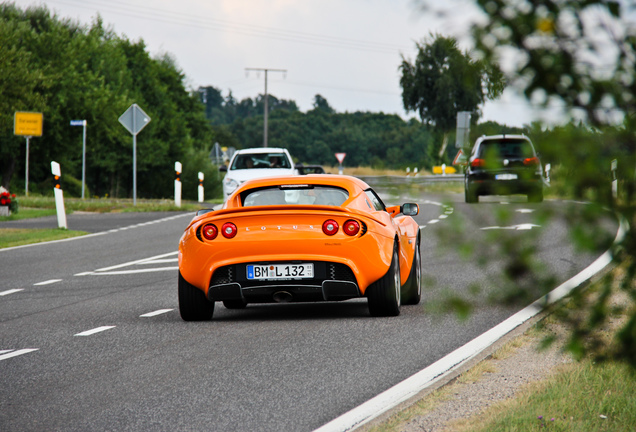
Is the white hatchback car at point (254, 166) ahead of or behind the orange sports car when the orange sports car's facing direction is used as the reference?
ahead

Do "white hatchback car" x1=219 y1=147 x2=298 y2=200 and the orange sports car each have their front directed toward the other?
yes

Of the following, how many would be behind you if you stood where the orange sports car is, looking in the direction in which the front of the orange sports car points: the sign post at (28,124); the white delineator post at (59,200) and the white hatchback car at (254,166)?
0

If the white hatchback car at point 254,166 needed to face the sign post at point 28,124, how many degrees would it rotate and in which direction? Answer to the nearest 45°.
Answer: approximately 135° to its right

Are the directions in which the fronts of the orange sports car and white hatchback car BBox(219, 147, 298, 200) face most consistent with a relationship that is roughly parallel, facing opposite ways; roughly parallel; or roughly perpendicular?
roughly parallel, facing opposite ways

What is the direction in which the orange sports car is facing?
away from the camera

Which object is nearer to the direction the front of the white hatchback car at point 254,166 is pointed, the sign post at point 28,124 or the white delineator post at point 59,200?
the white delineator post

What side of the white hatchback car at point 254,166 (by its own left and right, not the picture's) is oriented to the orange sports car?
front

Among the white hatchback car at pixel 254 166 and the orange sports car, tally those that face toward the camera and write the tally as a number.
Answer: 1

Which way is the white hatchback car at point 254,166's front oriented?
toward the camera

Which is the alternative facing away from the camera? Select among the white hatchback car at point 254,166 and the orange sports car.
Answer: the orange sports car
